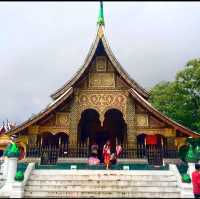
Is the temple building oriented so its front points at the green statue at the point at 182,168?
no

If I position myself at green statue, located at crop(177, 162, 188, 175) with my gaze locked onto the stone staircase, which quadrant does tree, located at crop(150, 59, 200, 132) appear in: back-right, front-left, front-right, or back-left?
back-right

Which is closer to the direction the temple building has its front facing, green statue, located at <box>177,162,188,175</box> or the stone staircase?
the stone staircase

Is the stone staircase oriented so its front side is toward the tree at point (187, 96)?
no

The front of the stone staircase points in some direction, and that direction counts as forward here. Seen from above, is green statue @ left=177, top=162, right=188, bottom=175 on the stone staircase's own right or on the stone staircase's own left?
on the stone staircase's own left

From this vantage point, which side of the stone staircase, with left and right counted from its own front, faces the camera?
front

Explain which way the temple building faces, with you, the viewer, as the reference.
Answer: facing the viewer

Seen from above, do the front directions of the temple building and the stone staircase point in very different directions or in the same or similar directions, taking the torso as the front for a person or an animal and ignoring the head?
same or similar directions

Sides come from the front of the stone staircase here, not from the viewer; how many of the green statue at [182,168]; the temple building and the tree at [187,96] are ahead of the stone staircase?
0

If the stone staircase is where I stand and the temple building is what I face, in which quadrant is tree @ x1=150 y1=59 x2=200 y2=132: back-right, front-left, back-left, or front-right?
front-right

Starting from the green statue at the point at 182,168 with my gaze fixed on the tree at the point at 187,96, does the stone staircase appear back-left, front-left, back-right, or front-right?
back-left

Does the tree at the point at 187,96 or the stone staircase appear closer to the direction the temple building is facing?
the stone staircase

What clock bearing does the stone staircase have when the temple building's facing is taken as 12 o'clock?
The stone staircase is roughly at 12 o'clock from the temple building.

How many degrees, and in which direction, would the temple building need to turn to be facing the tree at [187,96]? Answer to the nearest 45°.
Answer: approximately 135° to its left

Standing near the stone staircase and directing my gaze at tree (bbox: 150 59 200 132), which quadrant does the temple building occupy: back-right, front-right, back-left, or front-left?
front-left

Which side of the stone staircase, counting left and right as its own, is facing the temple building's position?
back
